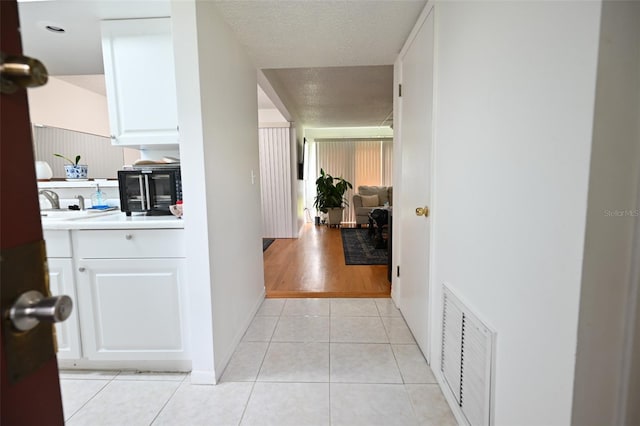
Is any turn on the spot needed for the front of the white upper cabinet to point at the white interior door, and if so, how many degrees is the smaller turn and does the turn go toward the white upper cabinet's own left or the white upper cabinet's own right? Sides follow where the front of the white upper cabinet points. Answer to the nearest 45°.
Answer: approximately 45° to the white upper cabinet's own left

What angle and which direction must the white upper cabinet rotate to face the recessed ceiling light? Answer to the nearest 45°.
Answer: approximately 135° to its right

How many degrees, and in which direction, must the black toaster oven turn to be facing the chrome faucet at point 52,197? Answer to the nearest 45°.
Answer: approximately 135° to its right

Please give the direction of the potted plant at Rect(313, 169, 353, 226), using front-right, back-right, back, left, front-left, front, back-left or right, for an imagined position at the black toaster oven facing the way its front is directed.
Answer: back-left

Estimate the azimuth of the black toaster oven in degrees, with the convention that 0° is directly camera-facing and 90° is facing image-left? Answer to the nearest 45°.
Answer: approximately 0°
